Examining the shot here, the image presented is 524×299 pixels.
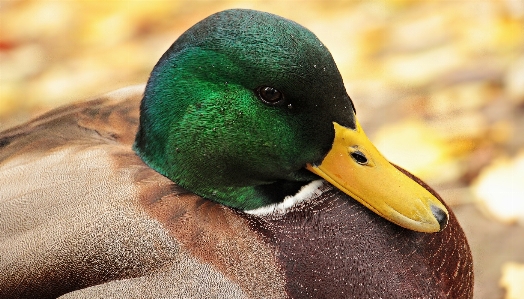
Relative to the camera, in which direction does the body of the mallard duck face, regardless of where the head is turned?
to the viewer's right
